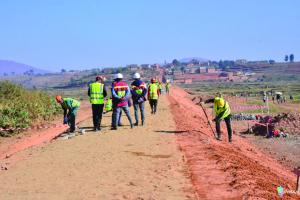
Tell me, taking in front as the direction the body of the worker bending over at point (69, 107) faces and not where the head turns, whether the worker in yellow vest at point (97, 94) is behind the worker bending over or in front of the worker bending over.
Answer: behind

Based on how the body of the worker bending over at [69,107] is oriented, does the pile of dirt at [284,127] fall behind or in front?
behind

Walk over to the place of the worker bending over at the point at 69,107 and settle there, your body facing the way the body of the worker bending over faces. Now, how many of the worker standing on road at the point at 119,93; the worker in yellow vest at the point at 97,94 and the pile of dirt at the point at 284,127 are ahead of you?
0

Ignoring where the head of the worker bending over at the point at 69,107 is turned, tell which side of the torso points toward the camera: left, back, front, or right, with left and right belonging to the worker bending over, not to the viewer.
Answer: left

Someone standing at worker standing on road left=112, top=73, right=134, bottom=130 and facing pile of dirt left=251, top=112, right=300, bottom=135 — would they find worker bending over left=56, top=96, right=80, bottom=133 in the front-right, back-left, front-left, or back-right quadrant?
back-left

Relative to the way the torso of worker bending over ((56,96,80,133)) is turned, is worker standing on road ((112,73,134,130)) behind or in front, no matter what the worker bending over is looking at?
behind
